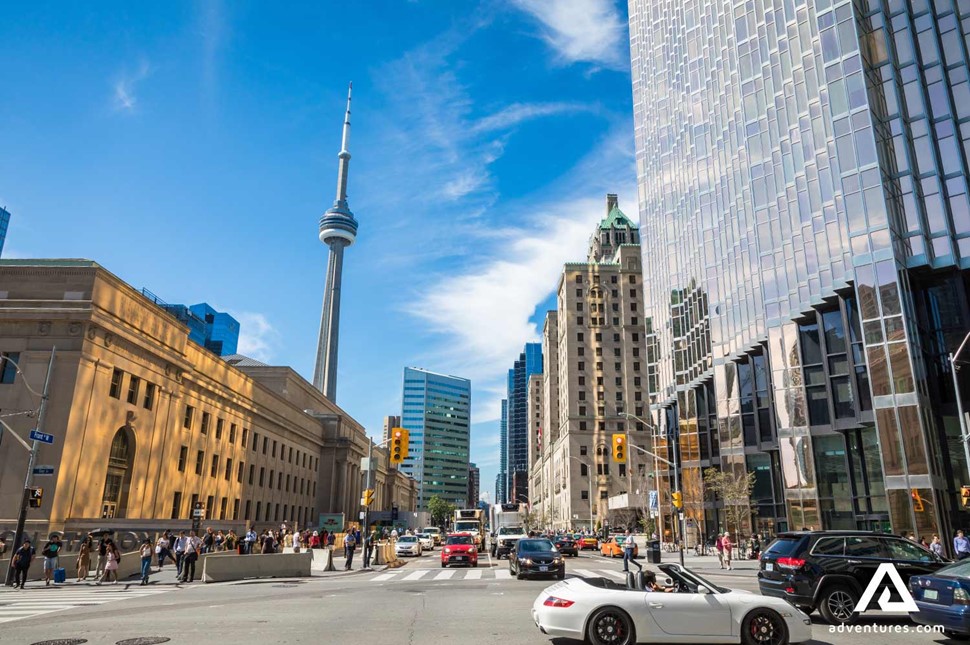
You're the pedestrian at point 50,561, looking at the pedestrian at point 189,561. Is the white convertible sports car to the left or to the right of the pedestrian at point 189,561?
right

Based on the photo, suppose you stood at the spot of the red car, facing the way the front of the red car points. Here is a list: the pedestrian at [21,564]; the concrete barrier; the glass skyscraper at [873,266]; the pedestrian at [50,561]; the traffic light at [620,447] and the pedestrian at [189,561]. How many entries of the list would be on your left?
2

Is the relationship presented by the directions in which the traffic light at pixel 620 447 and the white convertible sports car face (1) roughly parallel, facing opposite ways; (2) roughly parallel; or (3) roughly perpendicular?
roughly perpendicular

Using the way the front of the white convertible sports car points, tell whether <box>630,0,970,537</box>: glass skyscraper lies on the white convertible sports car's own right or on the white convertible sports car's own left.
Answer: on the white convertible sports car's own left

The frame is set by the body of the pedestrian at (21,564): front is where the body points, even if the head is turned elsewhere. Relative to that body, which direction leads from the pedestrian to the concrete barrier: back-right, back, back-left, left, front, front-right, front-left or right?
left

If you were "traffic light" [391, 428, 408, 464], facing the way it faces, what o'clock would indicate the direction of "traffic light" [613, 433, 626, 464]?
"traffic light" [613, 433, 626, 464] is roughly at 9 o'clock from "traffic light" [391, 428, 408, 464].

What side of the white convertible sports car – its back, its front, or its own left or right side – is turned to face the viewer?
right

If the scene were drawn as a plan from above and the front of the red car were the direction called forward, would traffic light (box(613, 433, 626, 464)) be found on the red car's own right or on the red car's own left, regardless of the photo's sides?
on the red car's own left

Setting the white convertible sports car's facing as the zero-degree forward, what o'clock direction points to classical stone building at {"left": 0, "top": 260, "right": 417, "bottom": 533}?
The classical stone building is roughly at 7 o'clock from the white convertible sports car.

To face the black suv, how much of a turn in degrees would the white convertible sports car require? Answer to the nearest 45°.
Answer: approximately 45° to its left

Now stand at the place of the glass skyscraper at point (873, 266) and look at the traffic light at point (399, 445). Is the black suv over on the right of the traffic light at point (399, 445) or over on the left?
left

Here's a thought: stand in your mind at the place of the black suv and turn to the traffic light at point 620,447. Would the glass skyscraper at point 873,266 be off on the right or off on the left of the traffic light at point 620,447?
right
